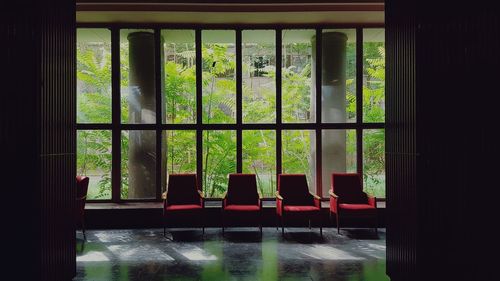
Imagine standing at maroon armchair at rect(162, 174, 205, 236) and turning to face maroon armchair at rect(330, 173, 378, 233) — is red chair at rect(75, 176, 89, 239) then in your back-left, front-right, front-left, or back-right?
back-right

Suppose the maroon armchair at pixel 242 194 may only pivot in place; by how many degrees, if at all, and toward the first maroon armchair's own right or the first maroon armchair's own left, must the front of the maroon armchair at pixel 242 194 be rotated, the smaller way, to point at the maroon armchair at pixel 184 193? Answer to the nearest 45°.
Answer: approximately 90° to the first maroon armchair's own right

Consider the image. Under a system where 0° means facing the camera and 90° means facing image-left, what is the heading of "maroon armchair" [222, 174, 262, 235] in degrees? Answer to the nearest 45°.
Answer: approximately 0°

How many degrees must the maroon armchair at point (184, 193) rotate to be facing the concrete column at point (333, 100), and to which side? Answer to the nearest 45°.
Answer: approximately 90° to its left

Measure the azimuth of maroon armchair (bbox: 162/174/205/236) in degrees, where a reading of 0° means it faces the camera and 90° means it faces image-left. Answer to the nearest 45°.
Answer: approximately 0°

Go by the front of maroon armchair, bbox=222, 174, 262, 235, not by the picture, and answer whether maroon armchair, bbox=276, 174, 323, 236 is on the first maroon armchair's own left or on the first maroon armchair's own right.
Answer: on the first maroon armchair's own left

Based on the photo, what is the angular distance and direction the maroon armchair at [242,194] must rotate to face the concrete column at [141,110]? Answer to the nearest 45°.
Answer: approximately 90° to its right

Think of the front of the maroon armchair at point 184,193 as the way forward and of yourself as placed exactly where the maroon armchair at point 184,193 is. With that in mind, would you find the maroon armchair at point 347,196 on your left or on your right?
on your left
